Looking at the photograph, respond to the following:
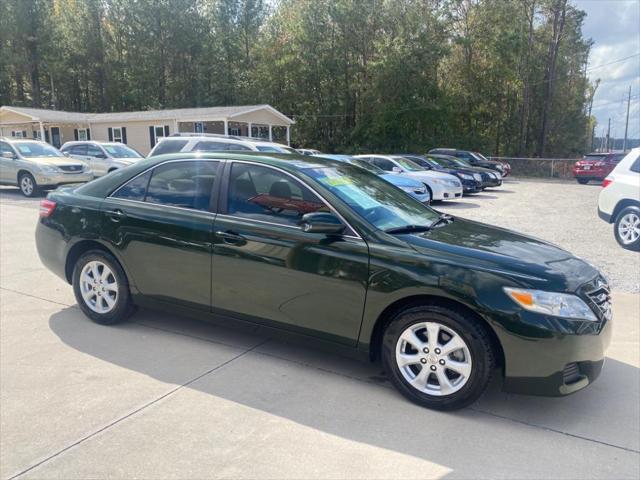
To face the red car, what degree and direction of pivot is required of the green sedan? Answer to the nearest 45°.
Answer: approximately 90° to its left

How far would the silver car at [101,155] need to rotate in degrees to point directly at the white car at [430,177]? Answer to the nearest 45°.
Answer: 0° — it already faces it

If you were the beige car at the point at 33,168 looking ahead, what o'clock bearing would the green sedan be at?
The green sedan is roughly at 1 o'clock from the beige car.

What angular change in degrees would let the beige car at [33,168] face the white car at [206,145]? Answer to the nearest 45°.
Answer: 0° — it already faces it

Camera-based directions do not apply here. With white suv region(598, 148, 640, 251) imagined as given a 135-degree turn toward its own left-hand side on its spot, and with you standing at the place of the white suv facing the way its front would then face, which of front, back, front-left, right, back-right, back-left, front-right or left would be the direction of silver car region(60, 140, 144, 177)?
front-left

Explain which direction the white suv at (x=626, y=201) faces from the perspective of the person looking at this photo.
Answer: facing to the right of the viewer

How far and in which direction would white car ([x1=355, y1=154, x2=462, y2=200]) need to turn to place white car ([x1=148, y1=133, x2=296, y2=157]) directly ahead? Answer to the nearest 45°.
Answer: approximately 90° to its right

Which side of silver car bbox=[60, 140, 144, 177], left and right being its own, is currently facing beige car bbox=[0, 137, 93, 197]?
right
